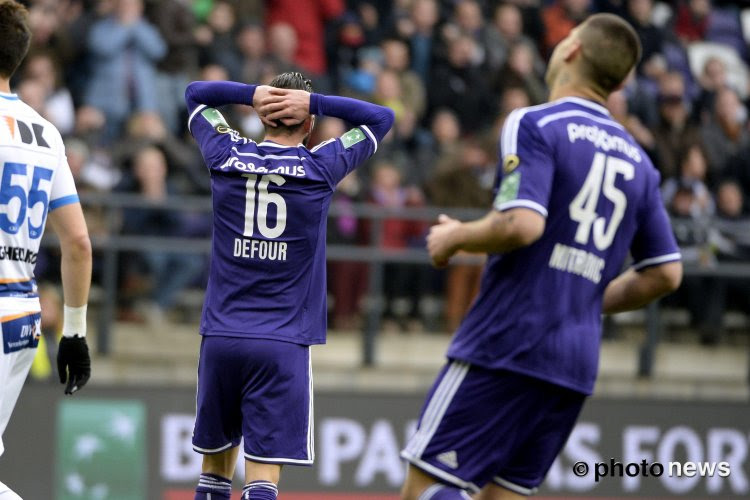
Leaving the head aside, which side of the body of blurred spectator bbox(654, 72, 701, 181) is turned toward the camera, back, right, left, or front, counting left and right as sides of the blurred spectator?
front

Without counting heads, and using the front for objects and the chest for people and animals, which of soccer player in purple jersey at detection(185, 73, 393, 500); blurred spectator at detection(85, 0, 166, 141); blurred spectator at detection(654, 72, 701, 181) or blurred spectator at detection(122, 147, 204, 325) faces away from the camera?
the soccer player in purple jersey

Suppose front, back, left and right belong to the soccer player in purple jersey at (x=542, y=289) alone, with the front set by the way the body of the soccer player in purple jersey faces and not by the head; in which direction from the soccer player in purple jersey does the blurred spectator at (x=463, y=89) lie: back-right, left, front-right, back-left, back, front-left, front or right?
front-right

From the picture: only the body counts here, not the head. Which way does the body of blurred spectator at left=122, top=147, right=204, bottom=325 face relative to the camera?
toward the camera

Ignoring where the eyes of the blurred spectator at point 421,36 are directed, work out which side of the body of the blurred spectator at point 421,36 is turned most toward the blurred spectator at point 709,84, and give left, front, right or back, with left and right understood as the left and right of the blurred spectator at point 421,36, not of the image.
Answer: left

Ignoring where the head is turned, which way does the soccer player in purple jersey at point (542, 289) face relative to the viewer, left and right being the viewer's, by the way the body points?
facing away from the viewer and to the left of the viewer

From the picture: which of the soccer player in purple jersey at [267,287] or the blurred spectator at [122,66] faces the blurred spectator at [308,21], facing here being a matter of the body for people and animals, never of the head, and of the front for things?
the soccer player in purple jersey

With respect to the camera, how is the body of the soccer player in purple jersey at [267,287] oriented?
away from the camera
